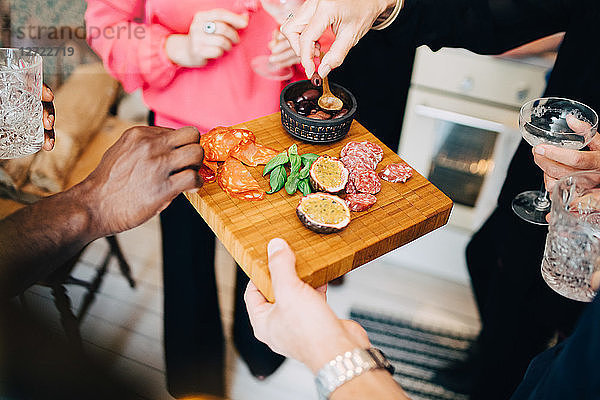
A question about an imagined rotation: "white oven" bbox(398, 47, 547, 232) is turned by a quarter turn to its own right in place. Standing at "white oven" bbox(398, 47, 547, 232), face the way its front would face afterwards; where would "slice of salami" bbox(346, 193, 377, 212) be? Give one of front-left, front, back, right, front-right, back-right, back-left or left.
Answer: left

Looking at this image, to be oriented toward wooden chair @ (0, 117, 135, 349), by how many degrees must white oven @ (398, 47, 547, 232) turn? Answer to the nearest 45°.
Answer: approximately 45° to its right

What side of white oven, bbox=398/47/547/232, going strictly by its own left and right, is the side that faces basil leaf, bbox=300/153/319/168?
front

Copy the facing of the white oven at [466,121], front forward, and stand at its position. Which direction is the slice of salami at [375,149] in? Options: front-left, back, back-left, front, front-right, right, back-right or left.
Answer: front

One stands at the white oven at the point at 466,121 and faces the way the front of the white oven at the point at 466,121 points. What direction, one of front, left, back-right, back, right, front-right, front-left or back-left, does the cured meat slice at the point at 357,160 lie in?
front

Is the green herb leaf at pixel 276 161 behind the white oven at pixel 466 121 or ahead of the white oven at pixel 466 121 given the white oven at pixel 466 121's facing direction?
ahead

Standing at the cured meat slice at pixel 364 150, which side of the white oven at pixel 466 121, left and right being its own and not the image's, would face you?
front

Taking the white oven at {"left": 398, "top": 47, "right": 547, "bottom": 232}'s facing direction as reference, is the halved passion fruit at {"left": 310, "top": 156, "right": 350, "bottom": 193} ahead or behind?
ahead

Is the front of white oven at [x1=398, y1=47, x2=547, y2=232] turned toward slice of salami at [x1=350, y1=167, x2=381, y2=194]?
yes

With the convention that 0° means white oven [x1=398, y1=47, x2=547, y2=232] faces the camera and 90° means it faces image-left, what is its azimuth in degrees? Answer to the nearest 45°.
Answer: approximately 0°

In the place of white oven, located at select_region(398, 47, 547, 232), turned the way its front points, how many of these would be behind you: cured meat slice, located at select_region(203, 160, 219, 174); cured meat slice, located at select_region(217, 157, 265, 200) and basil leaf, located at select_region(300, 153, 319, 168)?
0

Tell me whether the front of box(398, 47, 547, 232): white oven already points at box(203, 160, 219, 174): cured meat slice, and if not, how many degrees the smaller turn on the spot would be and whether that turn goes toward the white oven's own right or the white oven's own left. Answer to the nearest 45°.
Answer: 0° — it already faces it

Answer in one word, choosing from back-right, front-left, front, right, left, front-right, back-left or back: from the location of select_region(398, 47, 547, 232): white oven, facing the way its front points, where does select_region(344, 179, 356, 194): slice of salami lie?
front
